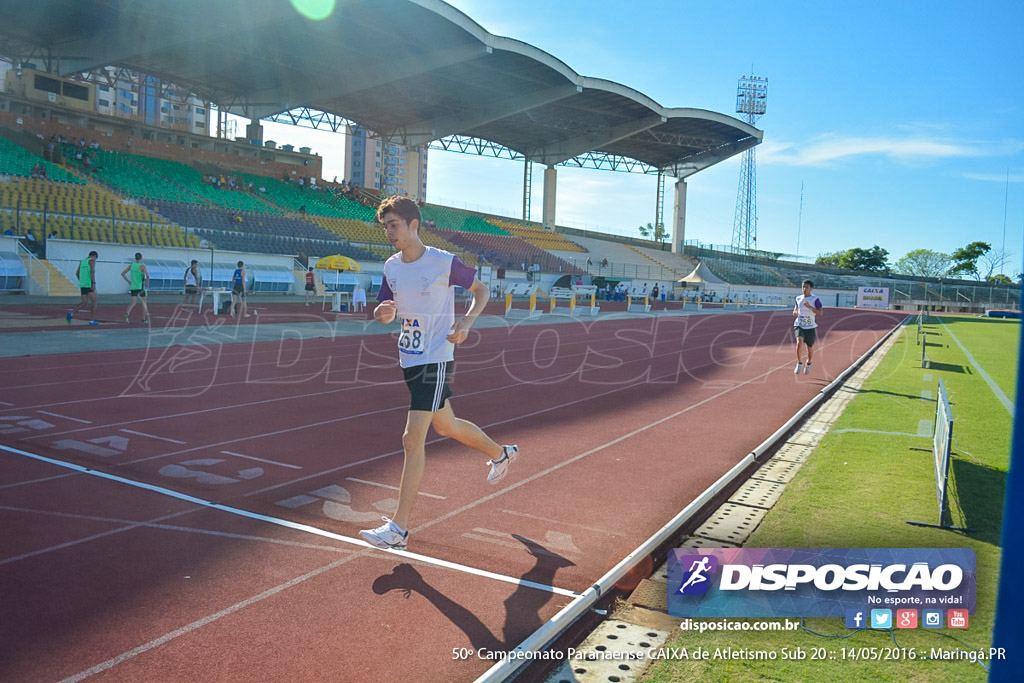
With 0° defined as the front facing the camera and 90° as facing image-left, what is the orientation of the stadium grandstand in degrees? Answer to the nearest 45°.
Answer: approximately 315°

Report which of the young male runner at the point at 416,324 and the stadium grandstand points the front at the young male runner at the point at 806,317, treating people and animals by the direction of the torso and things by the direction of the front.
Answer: the stadium grandstand

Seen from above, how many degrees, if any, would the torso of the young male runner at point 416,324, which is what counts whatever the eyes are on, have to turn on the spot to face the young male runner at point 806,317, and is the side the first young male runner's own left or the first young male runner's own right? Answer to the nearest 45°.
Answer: approximately 180°

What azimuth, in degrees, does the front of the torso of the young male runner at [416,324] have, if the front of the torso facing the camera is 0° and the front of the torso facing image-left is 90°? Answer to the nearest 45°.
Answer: approximately 45°

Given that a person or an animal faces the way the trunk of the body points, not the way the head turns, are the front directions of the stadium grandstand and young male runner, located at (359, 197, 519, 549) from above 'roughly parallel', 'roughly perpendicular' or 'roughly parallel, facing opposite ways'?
roughly perpendicular

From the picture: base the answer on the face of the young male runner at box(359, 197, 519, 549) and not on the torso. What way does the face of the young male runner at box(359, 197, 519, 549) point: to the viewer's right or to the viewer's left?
to the viewer's left

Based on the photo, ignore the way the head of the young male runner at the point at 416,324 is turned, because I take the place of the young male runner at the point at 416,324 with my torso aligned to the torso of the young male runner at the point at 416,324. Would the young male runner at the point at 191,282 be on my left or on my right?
on my right

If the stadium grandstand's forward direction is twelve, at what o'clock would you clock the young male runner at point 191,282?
The young male runner is roughly at 1 o'clock from the stadium grandstand.

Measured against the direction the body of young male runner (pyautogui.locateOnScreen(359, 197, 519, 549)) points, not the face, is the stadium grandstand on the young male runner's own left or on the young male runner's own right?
on the young male runner's own right
